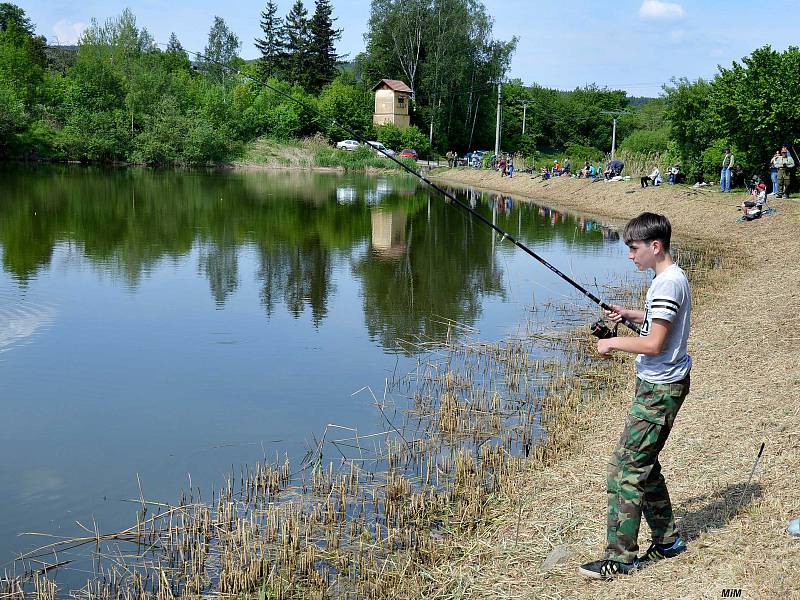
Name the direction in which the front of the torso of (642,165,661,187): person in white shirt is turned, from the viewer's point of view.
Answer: to the viewer's left

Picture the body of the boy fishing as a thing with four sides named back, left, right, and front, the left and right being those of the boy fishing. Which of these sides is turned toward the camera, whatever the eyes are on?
left

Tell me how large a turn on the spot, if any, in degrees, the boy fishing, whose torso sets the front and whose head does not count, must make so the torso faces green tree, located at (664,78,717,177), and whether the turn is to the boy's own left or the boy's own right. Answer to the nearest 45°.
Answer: approximately 90° to the boy's own right

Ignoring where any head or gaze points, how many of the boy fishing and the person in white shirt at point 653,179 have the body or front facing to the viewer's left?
2

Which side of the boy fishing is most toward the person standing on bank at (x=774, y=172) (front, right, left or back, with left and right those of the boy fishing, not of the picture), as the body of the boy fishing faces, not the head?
right

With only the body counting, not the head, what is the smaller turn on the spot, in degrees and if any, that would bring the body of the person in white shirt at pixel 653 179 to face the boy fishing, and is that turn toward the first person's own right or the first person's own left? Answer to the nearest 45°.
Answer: approximately 90° to the first person's own left

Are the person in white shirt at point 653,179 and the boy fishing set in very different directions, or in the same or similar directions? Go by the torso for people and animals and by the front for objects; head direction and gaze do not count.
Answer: same or similar directions

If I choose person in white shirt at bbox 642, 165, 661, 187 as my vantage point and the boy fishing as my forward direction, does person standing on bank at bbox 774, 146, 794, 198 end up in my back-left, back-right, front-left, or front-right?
front-left
